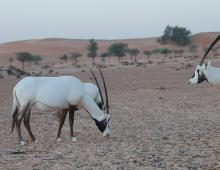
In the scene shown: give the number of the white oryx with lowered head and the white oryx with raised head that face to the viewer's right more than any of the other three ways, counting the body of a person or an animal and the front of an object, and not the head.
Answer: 1

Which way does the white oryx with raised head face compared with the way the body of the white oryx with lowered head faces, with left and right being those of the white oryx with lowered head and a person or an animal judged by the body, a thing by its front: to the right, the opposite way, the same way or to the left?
the opposite way

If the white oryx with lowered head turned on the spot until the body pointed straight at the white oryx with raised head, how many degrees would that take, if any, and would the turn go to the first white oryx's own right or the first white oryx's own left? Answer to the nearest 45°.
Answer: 0° — it already faces it

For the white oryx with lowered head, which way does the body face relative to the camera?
to the viewer's right

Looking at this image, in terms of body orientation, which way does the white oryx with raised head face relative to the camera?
to the viewer's left

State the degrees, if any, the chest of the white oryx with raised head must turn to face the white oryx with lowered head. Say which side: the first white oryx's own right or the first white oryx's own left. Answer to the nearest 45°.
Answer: approximately 45° to the first white oryx's own left
